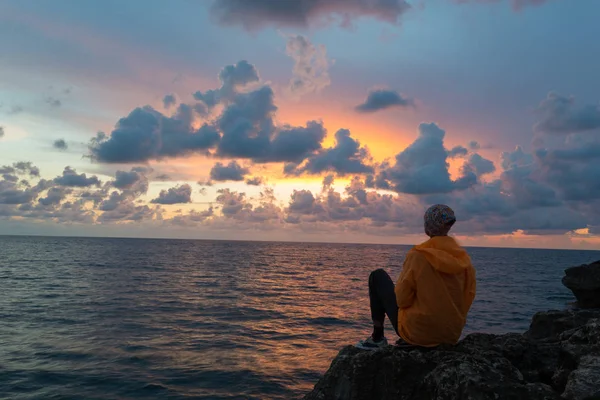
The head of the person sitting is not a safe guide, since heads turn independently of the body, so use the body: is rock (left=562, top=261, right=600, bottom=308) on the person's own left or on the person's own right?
on the person's own right

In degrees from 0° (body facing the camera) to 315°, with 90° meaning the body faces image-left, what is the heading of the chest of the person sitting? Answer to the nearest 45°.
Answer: approximately 135°
